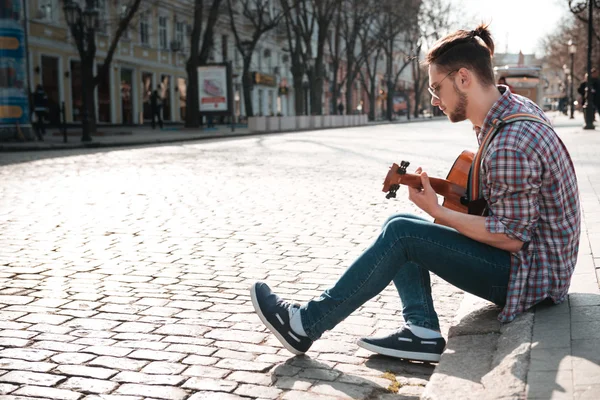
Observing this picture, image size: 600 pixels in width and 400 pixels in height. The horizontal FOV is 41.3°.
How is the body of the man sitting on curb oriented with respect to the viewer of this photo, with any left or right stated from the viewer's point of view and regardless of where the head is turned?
facing to the left of the viewer

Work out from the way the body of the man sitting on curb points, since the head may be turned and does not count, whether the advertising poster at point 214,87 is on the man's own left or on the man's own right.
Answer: on the man's own right

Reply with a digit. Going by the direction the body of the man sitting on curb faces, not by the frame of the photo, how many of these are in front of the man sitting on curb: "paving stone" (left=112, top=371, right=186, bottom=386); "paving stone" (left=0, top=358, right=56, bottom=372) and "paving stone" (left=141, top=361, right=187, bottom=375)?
3

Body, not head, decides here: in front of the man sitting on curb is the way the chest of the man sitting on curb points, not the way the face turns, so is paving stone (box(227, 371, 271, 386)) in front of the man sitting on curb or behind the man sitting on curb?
in front

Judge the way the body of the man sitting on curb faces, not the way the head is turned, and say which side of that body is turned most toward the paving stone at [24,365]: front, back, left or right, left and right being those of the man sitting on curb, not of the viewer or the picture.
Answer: front

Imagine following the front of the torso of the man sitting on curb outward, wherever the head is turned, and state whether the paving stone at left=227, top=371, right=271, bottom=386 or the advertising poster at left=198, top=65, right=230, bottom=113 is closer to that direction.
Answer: the paving stone

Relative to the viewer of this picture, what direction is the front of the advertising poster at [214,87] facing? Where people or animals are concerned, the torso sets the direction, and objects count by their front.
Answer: facing the viewer

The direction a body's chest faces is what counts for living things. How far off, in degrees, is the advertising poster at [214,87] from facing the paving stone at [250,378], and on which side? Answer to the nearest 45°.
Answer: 0° — it already faces it

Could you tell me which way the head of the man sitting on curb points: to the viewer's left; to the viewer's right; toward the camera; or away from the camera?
to the viewer's left

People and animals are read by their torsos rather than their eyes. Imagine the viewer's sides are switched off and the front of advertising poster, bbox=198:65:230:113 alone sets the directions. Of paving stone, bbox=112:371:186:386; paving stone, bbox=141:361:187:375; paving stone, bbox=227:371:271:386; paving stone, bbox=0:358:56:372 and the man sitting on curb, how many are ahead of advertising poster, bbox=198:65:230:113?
5

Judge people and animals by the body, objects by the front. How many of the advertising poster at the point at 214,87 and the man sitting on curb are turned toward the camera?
1

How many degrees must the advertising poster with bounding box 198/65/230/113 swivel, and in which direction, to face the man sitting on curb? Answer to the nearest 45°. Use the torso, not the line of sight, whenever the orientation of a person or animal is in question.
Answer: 0° — it already faces them

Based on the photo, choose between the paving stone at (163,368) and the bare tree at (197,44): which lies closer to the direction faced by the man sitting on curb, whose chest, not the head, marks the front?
the paving stone

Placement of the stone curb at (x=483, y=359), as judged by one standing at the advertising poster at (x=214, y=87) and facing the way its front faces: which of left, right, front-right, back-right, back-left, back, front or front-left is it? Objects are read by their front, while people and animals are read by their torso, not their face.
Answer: front

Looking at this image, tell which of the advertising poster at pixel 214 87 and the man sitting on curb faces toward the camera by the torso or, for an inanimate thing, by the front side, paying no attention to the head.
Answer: the advertising poster

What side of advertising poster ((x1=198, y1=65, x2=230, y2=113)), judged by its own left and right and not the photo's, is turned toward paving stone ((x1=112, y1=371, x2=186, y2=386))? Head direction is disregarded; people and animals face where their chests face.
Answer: front

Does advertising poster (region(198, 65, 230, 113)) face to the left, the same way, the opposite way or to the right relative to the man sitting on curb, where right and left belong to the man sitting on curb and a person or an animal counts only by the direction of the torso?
to the left
